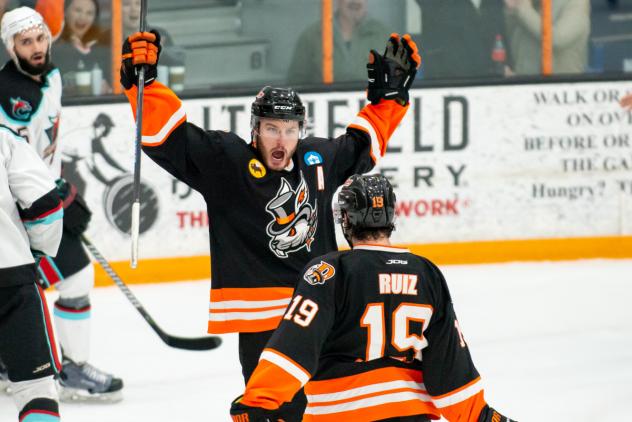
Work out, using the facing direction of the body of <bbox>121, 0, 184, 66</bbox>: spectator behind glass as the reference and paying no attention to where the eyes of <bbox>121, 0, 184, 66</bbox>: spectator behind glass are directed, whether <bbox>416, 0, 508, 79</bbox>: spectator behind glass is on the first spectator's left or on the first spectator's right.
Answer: on the first spectator's left

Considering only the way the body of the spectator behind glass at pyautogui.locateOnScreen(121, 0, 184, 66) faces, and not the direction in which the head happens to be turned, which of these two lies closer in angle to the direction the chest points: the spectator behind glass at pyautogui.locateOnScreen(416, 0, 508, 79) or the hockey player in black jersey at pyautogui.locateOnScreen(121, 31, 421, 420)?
the hockey player in black jersey

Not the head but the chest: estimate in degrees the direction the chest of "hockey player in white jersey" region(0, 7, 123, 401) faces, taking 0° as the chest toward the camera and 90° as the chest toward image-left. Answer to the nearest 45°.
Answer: approximately 315°

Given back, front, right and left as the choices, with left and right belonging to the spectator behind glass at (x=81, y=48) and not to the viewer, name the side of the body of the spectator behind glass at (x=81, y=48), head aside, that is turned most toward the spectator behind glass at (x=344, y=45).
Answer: left

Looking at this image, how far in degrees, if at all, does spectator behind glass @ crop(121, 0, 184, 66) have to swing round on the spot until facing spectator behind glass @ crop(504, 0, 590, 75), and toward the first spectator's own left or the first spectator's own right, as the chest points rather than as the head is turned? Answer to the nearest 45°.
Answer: approximately 90° to the first spectator's own left

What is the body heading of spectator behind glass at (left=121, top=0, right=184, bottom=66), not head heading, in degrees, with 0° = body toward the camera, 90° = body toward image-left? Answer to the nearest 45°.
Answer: approximately 0°
